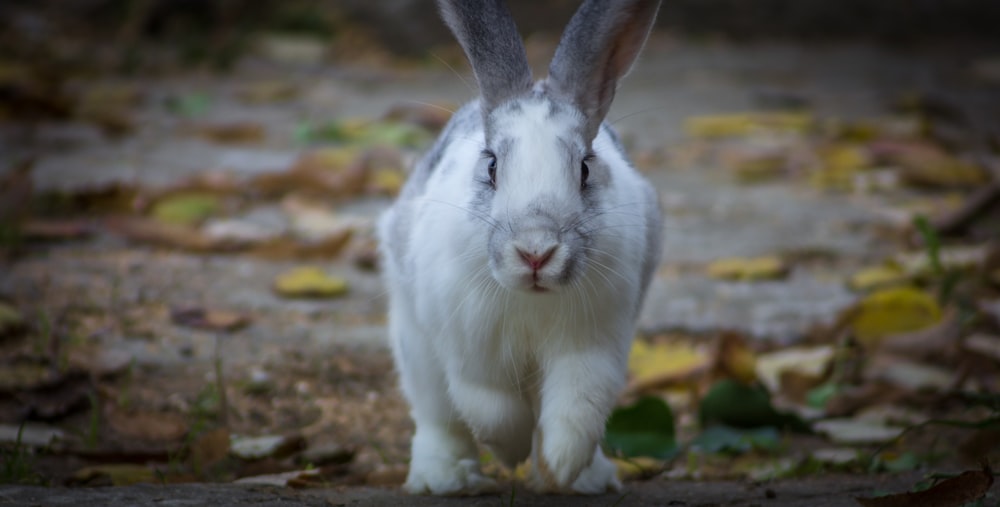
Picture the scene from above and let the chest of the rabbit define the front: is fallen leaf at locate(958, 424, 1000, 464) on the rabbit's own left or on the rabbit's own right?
on the rabbit's own left

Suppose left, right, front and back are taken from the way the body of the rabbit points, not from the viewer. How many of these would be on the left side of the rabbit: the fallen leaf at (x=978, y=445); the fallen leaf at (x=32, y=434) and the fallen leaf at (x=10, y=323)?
1

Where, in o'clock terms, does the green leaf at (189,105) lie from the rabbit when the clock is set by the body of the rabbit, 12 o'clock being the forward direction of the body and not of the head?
The green leaf is roughly at 5 o'clock from the rabbit.

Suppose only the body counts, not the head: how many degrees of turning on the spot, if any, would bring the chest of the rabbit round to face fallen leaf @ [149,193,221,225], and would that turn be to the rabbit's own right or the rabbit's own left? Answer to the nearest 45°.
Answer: approximately 135° to the rabbit's own right

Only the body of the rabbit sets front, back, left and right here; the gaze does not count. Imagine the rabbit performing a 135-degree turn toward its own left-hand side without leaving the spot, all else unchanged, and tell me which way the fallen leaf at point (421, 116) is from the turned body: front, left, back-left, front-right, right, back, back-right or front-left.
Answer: front-left

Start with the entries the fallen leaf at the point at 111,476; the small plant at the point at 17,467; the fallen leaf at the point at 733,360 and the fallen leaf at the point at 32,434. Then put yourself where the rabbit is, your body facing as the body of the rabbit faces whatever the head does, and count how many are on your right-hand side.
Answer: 3

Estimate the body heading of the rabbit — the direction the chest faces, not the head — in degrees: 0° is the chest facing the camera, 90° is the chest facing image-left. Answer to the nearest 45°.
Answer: approximately 0°

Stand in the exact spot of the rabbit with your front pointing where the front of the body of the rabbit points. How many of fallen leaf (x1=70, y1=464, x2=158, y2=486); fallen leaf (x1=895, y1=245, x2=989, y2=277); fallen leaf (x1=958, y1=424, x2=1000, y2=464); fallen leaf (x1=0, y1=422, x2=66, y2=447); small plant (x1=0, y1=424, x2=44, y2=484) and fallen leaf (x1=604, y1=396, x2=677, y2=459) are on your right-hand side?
3

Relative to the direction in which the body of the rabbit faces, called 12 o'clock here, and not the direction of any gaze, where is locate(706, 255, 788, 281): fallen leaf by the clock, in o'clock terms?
The fallen leaf is roughly at 7 o'clock from the rabbit.

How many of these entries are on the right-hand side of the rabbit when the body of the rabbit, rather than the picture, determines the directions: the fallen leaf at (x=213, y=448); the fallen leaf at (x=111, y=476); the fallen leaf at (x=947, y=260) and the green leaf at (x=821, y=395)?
2

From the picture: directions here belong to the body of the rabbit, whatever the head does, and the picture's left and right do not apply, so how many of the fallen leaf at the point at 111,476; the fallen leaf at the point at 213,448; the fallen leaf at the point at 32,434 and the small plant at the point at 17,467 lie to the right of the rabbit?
4

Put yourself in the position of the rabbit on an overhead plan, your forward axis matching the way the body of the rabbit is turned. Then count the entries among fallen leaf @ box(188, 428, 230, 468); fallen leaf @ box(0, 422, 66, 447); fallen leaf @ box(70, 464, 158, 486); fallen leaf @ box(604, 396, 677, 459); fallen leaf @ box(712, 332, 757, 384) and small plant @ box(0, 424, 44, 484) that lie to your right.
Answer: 4

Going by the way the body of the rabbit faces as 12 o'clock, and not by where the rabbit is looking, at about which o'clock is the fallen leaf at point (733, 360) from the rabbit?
The fallen leaf is roughly at 7 o'clock from the rabbit.

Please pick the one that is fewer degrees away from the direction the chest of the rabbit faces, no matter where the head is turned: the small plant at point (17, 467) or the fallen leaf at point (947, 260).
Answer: the small plant

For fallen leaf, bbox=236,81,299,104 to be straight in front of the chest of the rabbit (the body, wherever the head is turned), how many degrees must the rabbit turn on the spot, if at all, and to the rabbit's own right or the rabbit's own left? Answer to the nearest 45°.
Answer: approximately 180°

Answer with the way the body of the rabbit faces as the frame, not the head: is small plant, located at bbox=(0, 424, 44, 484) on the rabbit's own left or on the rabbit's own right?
on the rabbit's own right

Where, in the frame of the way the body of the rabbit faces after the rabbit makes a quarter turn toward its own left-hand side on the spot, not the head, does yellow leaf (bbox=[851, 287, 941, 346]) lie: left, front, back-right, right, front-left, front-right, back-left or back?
front-left

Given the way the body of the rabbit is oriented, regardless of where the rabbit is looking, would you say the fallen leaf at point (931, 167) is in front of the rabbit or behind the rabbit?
behind

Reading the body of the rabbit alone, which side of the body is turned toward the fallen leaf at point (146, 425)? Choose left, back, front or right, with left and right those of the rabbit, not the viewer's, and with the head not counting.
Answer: right
